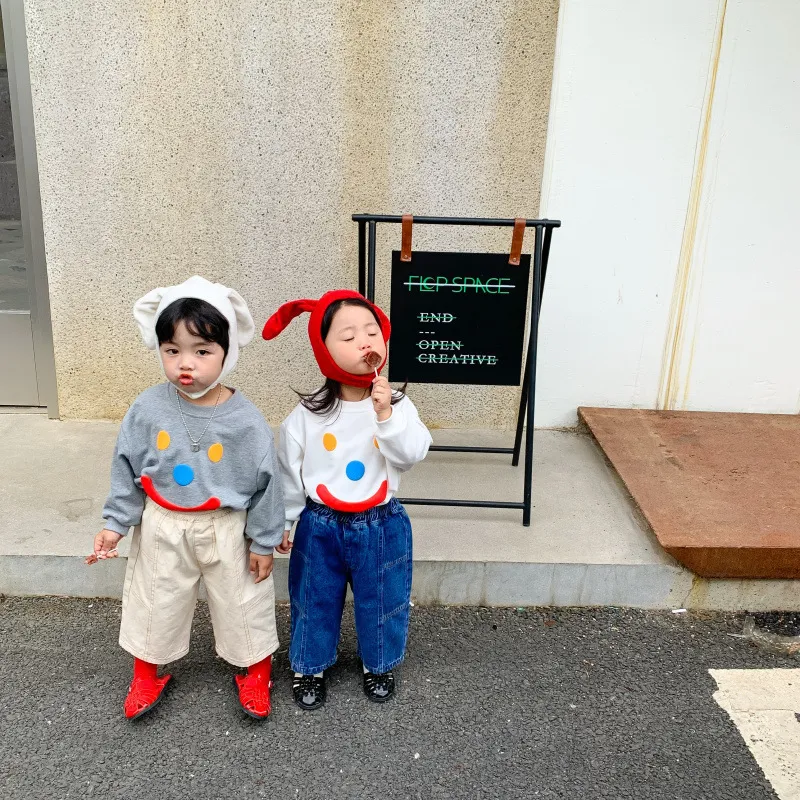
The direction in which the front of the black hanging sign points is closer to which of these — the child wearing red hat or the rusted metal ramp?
the child wearing red hat

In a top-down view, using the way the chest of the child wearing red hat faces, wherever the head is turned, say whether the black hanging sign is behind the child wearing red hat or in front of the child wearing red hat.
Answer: behind

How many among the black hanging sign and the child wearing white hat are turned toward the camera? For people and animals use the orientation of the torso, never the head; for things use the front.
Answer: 2

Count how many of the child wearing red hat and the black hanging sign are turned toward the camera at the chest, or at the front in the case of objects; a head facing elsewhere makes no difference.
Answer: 2

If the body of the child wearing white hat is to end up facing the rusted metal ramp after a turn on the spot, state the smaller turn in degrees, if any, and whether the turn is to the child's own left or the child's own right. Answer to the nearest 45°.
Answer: approximately 90° to the child's own left

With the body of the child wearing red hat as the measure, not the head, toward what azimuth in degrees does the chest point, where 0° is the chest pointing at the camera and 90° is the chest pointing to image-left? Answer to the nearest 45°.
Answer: approximately 0°

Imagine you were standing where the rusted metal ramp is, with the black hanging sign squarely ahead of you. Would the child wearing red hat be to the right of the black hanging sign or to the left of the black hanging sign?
left

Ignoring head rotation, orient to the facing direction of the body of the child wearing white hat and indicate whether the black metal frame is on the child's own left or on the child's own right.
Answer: on the child's own left

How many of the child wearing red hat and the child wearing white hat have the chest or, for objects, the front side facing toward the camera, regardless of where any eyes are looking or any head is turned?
2
